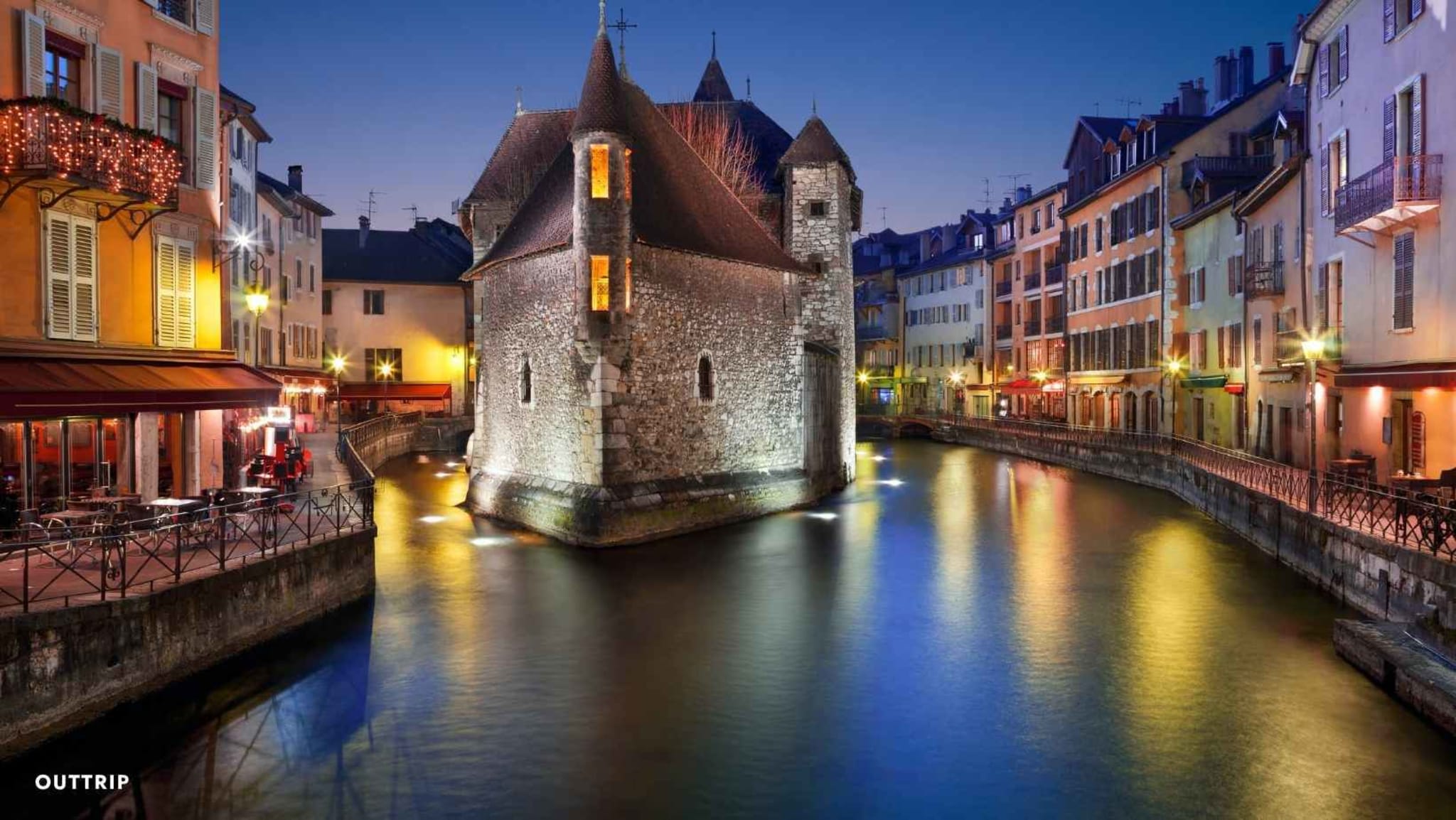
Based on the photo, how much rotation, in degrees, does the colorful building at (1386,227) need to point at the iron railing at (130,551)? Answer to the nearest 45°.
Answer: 0° — it already faces it

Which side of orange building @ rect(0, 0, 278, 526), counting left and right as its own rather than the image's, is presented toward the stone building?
left

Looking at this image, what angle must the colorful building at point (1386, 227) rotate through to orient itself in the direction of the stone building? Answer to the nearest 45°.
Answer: approximately 45° to its right

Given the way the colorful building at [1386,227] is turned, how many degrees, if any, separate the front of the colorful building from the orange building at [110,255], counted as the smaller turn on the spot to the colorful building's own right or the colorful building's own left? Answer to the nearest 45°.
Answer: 0° — it already faces it

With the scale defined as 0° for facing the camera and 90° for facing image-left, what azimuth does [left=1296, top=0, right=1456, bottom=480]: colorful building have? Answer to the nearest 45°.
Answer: approximately 45°
